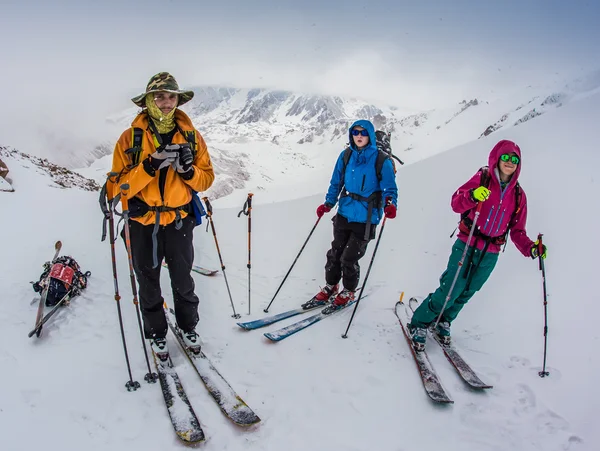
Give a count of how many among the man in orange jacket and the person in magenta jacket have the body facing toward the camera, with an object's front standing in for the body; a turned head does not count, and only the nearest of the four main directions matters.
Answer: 2

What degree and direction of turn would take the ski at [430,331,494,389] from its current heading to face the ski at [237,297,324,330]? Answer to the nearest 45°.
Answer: approximately 135° to its right

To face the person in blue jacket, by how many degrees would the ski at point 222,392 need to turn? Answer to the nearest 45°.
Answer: approximately 90° to its left

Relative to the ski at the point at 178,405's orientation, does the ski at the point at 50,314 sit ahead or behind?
behind
